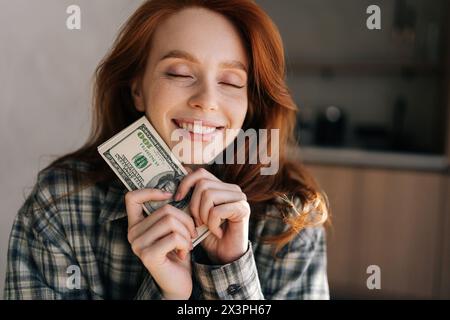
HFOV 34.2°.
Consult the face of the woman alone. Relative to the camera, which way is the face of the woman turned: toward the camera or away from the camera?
toward the camera

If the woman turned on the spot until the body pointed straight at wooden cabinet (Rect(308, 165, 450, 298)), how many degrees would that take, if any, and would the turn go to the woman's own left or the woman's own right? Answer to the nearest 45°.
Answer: approximately 135° to the woman's own left

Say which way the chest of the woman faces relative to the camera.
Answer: toward the camera
